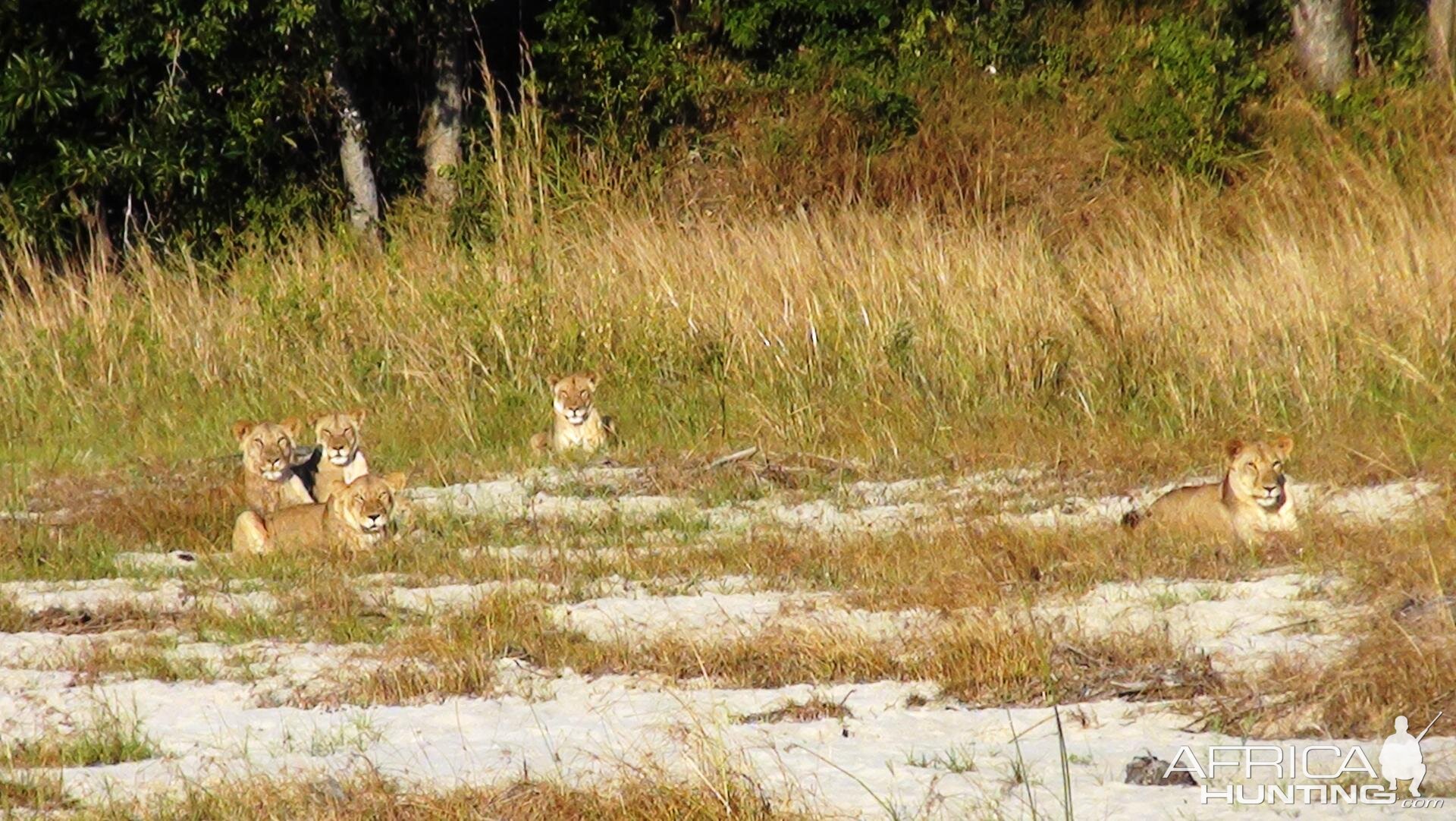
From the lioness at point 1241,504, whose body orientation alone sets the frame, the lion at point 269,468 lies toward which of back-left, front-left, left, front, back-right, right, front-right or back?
back-right

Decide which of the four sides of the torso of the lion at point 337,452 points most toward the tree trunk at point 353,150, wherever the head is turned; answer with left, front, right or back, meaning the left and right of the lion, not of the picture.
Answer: back

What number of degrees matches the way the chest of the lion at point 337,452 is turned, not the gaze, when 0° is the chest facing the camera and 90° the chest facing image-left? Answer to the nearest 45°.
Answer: approximately 0°

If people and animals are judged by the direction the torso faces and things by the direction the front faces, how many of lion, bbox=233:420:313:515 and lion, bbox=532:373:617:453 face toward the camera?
2

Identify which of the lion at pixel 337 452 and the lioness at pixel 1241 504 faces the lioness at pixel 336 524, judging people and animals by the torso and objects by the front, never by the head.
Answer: the lion

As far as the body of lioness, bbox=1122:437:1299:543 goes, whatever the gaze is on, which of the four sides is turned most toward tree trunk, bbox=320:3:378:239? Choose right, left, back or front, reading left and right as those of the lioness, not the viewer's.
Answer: back

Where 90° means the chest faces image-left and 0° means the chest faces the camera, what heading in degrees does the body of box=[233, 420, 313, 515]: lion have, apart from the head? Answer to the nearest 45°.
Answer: approximately 0°
